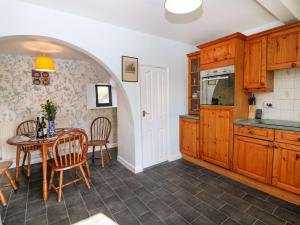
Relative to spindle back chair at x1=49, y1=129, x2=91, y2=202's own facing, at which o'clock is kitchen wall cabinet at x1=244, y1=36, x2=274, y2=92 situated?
The kitchen wall cabinet is roughly at 5 o'clock from the spindle back chair.

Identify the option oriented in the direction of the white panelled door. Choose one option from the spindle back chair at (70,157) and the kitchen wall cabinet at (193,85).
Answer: the kitchen wall cabinet

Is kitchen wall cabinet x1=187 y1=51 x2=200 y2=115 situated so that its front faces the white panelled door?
yes

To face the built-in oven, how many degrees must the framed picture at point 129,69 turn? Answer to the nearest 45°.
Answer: approximately 45° to its left

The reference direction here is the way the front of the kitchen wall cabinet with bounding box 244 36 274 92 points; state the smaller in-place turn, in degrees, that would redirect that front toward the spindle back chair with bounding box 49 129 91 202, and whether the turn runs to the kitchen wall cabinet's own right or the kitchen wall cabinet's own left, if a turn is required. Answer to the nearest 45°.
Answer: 0° — it already faces it

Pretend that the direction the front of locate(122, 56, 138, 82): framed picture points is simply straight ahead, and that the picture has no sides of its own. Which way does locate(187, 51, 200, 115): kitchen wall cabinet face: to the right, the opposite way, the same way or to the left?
to the right

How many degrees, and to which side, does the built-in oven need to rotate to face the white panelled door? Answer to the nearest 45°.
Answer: approximately 45° to its right

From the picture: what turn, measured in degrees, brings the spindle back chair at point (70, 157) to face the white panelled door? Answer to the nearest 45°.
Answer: approximately 135° to its right

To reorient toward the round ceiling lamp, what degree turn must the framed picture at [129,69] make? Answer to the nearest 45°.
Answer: approximately 45° to its right

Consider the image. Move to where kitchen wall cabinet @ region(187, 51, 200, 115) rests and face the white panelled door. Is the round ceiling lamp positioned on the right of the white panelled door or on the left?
left
